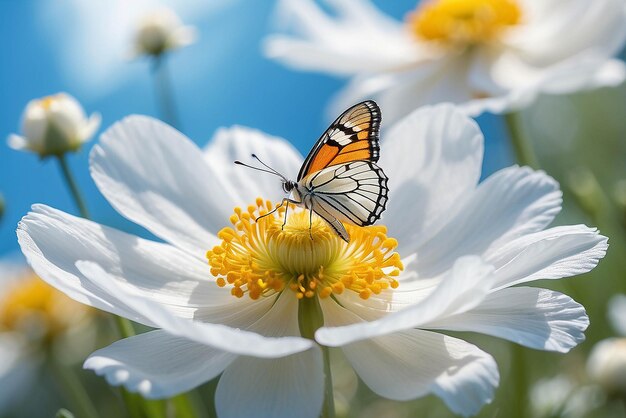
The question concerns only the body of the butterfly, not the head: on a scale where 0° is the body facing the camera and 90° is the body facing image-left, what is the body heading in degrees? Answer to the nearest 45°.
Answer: approximately 90°
